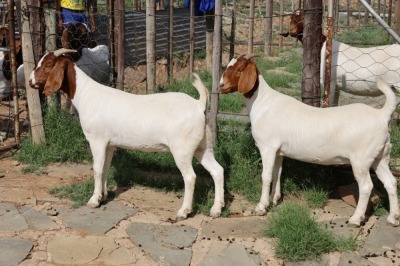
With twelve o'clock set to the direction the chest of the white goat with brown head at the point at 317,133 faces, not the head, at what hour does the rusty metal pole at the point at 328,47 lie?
The rusty metal pole is roughly at 3 o'clock from the white goat with brown head.

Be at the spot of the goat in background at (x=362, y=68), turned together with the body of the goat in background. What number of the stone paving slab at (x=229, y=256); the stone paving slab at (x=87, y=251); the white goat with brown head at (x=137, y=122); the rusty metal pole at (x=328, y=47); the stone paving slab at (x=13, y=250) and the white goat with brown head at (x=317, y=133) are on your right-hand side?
0

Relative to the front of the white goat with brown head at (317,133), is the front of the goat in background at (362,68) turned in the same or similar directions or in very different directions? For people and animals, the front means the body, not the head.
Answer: same or similar directions

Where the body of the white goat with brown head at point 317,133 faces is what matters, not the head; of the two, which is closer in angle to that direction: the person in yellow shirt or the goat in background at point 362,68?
the person in yellow shirt

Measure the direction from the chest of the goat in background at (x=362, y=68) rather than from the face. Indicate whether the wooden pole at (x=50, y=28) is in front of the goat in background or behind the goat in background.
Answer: in front

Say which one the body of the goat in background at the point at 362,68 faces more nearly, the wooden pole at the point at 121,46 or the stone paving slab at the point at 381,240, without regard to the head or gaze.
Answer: the wooden pole

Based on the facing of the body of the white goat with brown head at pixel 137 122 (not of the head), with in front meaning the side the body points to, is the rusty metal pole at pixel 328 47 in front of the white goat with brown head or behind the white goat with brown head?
behind

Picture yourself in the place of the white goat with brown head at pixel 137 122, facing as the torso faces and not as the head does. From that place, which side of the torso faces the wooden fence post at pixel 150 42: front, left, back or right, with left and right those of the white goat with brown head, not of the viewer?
right

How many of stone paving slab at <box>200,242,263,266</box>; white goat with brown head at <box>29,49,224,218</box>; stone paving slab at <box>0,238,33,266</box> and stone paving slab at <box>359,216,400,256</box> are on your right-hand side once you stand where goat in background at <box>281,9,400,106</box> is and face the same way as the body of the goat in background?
0

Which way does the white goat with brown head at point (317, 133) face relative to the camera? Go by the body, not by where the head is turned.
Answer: to the viewer's left

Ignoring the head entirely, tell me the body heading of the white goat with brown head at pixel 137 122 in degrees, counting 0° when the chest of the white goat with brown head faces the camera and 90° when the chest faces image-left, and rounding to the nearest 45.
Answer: approximately 90°

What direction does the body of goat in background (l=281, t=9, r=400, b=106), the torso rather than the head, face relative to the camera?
to the viewer's left

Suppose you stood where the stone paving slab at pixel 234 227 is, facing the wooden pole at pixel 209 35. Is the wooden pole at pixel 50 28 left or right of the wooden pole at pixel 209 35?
left

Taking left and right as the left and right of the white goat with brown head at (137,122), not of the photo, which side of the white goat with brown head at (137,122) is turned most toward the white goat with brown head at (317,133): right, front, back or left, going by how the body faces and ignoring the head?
back

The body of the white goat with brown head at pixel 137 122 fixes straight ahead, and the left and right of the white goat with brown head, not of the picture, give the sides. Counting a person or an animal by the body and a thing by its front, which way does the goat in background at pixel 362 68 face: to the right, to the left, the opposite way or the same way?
the same way

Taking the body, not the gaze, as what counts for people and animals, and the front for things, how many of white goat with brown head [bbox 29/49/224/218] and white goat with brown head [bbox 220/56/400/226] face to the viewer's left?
2

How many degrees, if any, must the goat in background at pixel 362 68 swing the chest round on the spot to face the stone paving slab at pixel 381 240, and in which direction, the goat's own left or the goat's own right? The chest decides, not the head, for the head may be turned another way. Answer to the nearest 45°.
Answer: approximately 90° to the goat's own left
